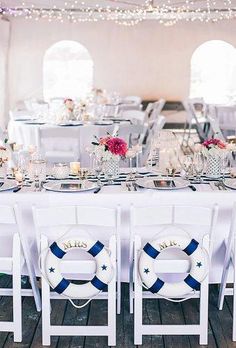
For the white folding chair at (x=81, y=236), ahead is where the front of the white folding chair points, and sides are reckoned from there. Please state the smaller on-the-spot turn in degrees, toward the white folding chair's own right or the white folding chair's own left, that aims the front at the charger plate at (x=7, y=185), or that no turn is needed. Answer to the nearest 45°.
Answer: approximately 45° to the white folding chair's own left

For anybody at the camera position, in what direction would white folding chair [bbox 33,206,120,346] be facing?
facing away from the viewer

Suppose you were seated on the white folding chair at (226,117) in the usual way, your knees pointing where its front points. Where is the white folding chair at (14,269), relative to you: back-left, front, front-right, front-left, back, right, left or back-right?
back

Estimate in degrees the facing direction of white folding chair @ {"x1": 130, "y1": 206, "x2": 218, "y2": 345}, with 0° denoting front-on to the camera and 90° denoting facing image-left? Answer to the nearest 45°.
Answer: approximately 180°

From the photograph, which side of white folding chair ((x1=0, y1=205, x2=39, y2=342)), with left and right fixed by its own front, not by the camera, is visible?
back

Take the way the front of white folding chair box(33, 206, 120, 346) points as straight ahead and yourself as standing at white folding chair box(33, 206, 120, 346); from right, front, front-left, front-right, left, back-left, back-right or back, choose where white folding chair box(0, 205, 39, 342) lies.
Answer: left

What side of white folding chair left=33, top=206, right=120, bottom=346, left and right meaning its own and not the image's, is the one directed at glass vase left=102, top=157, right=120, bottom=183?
front

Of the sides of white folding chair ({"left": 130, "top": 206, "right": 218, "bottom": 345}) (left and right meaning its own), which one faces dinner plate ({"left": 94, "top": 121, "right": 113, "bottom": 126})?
front

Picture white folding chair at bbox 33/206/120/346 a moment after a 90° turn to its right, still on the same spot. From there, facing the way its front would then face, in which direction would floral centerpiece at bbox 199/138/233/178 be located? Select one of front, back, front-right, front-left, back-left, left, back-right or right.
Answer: front-left

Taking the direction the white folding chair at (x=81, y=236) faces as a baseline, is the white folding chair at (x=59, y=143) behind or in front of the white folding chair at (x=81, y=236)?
in front

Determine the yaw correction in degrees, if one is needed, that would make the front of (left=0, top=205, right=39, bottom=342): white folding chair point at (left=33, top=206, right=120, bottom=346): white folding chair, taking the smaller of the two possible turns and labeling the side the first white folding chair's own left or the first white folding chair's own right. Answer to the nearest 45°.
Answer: approximately 90° to the first white folding chair's own right

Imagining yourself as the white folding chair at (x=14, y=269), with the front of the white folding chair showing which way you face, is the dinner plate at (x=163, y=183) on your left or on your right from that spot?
on your right

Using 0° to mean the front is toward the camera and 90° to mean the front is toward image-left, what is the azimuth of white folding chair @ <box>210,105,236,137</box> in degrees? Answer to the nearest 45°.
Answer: approximately 180°
